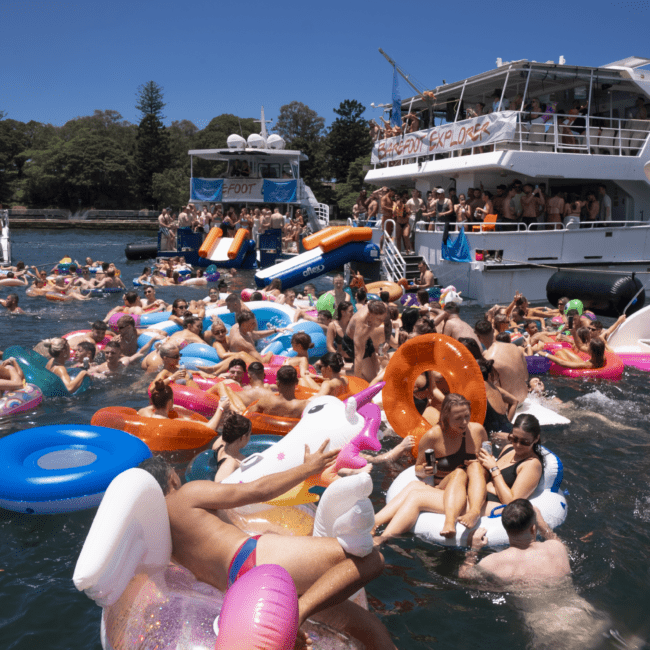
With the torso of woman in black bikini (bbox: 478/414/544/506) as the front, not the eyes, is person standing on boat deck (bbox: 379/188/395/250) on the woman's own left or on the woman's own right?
on the woman's own right

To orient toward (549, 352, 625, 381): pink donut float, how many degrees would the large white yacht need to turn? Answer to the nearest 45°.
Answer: approximately 135° to its right

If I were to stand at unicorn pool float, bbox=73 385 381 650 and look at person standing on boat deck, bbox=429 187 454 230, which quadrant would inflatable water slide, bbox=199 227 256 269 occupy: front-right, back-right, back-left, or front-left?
front-left

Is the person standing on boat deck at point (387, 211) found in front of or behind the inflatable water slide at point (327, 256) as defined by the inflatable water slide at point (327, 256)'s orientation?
behind

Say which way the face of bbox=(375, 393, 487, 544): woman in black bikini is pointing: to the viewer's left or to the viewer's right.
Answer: to the viewer's right

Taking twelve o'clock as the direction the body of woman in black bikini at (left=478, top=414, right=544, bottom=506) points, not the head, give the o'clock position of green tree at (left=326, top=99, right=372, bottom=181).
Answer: The green tree is roughly at 4 o'clock from the woman in black bikini.

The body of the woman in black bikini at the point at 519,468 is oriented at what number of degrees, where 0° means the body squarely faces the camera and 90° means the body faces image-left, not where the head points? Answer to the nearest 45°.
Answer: approximately 45°

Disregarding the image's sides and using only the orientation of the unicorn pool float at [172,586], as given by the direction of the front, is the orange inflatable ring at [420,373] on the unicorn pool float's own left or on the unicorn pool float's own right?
on the unicorn pool float's own right

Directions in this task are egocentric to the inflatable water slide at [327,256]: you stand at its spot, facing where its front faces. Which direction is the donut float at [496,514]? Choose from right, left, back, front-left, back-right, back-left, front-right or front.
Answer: front-left

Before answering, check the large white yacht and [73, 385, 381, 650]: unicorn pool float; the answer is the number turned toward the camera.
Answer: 0

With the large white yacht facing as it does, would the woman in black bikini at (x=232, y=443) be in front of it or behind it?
behind
